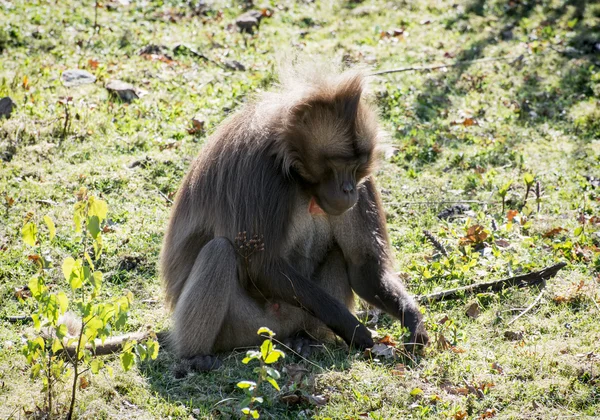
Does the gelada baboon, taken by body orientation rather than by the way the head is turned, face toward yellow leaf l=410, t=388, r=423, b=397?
yes

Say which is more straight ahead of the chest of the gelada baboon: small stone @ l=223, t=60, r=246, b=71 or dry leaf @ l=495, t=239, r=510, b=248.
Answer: the dry leaf

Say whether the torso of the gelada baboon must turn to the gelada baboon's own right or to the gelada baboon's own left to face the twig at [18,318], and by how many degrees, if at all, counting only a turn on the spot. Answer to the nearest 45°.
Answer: approximately 135° to the gelada baboon's own right

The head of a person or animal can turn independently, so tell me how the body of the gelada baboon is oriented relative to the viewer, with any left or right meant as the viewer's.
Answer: facing the viewer and to the right of the viewer

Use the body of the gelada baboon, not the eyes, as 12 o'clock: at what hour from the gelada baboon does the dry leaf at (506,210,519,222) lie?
The dry leaf is roughly at 9 o'clock from the gelada baboon.

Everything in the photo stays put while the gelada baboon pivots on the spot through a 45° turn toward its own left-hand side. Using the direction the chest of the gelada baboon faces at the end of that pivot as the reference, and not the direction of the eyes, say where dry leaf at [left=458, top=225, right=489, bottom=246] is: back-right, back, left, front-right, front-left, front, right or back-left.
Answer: front-left

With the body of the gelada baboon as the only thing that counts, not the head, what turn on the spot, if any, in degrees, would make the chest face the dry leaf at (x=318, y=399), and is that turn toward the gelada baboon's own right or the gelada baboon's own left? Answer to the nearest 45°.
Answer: approximately 45° to the gelada baboon's own right

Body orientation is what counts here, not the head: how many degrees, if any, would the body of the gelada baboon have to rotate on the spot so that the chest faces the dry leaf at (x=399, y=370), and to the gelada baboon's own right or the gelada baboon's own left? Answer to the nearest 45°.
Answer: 0° — it already faces it

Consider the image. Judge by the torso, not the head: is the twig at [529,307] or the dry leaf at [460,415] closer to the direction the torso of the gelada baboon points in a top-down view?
the dry leaf

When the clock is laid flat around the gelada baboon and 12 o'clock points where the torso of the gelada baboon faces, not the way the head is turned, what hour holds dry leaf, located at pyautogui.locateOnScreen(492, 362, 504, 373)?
The dry leaf is roughly at 11 o'clock from the gelada baboon.

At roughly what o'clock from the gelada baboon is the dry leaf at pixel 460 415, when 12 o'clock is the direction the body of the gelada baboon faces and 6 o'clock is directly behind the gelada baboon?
The dry leaf is roughly at 12 o'clock from the gelada baboon.

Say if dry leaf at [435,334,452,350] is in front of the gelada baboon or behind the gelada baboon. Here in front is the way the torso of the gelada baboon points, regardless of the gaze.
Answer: in front

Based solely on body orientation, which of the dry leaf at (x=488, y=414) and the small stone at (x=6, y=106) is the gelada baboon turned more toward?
the dry leaf

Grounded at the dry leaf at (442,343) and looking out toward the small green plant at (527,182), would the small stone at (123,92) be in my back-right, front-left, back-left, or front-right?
front-left

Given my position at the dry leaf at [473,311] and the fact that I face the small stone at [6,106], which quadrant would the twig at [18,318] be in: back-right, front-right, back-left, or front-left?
front-left

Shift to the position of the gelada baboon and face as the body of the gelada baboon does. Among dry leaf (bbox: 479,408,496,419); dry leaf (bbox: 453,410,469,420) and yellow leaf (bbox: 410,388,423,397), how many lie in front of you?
3

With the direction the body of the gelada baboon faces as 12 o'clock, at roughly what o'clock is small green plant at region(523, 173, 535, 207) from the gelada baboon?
The small green plant is roughly at 9 o'clock from the gelada baboon.

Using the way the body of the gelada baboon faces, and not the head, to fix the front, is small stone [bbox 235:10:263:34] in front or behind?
behind

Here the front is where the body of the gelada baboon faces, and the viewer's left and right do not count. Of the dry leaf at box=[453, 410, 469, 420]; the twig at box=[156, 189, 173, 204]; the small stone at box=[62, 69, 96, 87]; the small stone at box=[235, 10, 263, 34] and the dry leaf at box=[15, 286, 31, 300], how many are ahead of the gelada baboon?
1

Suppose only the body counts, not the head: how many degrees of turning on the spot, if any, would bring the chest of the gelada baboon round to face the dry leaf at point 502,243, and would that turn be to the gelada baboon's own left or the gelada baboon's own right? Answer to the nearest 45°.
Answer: approximately 90° to the gelada baboon's own left
